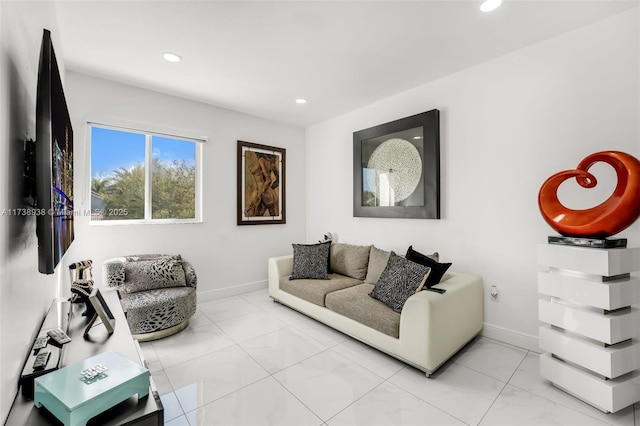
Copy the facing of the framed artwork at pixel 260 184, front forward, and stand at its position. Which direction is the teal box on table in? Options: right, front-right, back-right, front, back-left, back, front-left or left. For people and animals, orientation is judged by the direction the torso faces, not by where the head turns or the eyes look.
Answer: front-right

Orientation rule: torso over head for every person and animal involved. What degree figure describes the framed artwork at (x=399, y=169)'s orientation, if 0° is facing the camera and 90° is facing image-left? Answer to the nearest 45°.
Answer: approximately 45°

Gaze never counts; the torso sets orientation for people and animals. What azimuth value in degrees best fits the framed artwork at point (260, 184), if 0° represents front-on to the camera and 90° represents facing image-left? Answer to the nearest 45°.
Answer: approximately 315°

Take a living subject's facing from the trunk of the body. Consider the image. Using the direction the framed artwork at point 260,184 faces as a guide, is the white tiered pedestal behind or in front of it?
in front

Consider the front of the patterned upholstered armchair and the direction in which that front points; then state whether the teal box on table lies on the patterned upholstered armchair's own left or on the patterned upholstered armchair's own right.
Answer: on the patterned upholstered armchair's own right

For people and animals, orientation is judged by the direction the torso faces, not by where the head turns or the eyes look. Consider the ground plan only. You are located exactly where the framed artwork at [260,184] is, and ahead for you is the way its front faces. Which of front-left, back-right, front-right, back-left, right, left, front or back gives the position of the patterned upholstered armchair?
right
